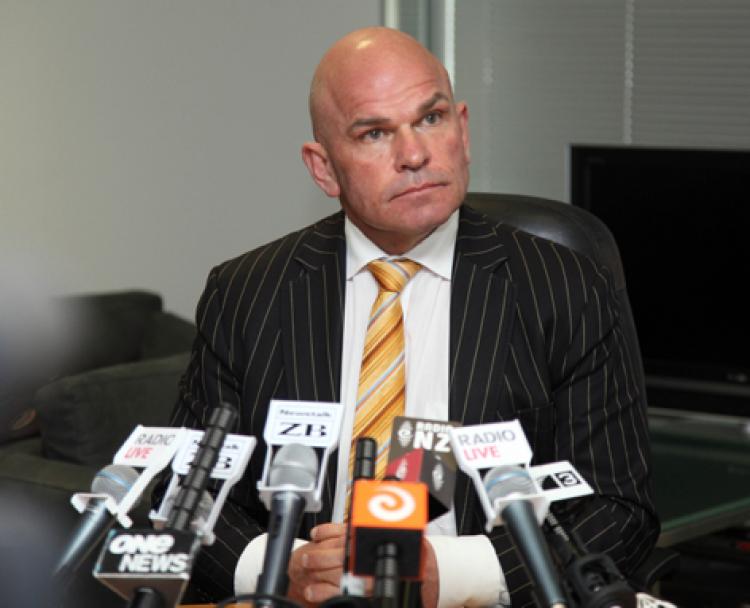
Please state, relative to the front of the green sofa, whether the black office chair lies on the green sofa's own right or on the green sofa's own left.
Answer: on the green sofa's own left

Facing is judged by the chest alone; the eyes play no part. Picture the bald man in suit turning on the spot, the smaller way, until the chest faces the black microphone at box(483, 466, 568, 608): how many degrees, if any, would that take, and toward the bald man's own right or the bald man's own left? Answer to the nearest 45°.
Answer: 0° — they already face it

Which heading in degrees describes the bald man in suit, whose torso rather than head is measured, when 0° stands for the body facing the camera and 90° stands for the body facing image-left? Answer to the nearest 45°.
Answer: approximately 0°

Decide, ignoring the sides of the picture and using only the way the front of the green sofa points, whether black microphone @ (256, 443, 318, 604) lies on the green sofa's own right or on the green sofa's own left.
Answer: on the green sofa's own left

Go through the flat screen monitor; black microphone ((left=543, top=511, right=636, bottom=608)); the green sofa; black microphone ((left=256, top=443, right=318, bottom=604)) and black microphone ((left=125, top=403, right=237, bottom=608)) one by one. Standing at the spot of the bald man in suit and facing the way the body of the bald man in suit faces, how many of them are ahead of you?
3

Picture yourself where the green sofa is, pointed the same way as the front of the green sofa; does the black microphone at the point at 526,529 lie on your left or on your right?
on your left

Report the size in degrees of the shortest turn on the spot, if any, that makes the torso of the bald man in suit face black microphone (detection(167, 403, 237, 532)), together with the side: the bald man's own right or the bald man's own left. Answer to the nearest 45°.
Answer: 0° — they already face it

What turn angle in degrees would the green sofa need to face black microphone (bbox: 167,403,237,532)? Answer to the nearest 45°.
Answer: approximately 45° to its left

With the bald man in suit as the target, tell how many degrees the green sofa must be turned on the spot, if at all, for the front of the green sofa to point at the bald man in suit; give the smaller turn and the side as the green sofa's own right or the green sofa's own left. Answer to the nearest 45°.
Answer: approximately 45° to the green sofa's own left

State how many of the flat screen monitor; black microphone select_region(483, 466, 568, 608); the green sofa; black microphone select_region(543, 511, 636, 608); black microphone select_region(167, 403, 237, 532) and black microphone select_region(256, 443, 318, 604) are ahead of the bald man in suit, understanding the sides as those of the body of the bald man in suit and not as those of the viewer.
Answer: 4
